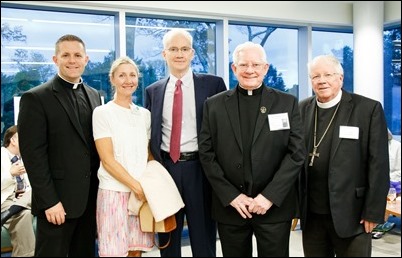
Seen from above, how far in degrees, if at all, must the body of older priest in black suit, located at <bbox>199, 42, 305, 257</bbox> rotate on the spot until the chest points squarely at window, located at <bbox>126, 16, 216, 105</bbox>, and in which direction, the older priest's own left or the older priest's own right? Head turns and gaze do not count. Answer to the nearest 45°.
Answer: approximately 135° to the older priest's own right

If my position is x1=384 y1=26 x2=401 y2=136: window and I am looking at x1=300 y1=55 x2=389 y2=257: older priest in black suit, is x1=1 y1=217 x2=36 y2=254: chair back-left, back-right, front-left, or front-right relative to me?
front-right

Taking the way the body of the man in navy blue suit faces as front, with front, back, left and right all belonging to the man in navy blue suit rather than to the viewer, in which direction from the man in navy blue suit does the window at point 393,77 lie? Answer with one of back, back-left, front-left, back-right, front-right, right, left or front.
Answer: back-left

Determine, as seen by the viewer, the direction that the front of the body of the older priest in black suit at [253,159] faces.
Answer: toward the camera

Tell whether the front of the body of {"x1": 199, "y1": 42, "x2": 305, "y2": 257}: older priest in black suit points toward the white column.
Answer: no

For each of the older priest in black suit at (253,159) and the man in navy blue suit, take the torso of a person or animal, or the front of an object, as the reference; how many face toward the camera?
2

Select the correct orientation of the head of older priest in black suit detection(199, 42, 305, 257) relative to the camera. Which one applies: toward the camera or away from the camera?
toward the camera

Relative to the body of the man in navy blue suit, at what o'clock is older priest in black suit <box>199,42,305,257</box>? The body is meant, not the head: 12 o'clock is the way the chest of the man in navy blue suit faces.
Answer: The older priest in black suit is roughly at 10 o'clock from the man in navy blue suit.

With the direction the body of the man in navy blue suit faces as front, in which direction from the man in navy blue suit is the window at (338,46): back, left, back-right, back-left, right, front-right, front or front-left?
back-left

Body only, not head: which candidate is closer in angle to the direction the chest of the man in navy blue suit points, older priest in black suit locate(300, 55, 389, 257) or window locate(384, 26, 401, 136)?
the older priest in black suit

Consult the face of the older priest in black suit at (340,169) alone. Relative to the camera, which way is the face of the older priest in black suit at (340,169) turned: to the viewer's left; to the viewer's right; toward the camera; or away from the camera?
toward the camera

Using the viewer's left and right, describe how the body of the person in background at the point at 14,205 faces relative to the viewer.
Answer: facing the viewer and to the right of the viewer

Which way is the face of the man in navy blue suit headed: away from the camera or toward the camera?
toward the camera

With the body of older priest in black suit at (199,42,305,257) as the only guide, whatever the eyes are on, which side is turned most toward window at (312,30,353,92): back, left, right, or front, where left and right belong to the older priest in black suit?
back

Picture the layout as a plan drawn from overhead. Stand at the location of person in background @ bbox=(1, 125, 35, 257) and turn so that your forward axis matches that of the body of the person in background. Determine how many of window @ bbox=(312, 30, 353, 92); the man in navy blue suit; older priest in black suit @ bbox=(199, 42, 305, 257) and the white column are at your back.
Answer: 0

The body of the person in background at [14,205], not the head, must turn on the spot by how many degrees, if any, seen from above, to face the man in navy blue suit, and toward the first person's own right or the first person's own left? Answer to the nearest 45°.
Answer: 0° — they already face them

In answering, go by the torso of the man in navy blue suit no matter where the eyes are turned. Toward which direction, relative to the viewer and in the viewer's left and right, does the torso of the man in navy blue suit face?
facing the viewer
